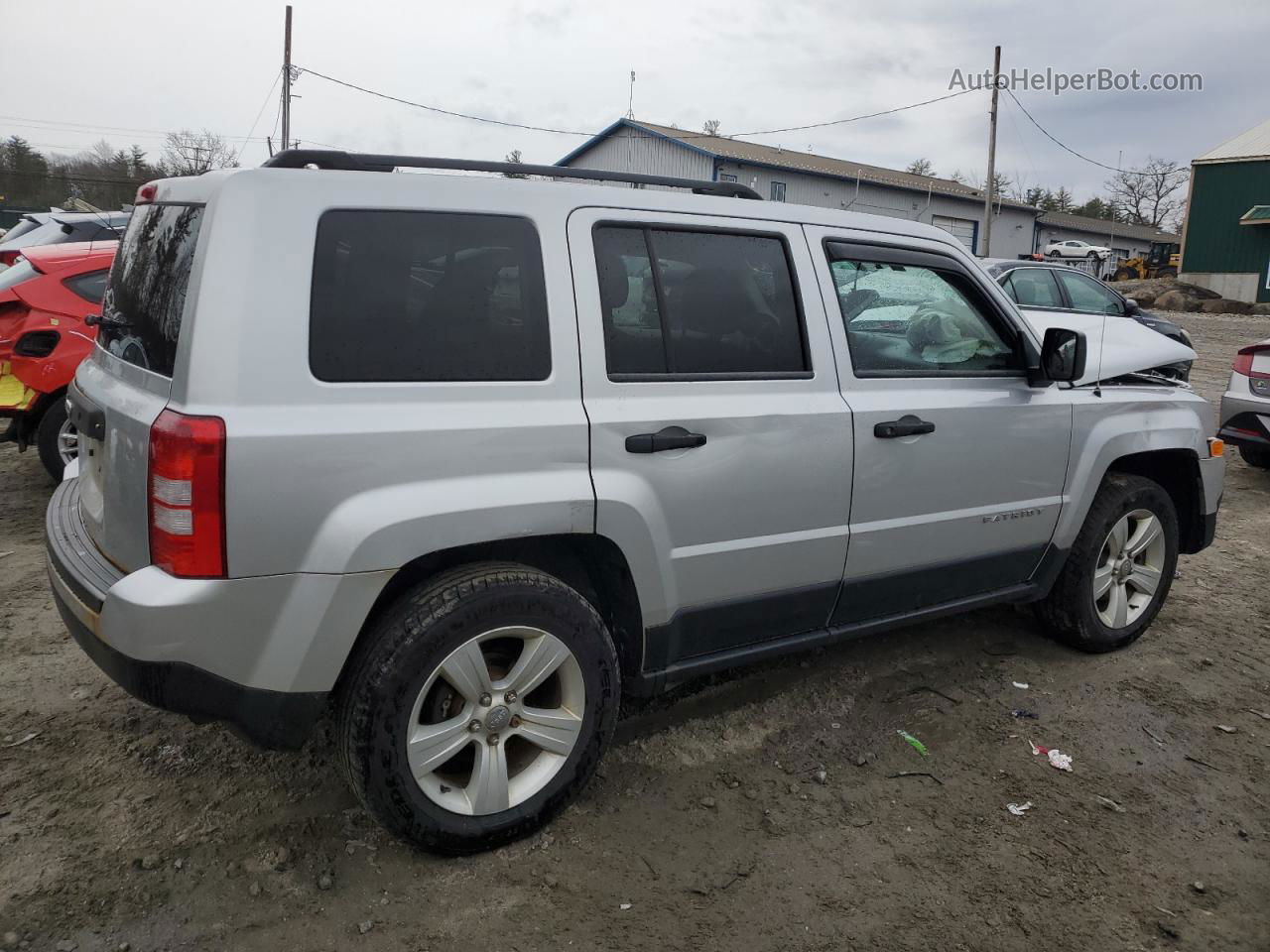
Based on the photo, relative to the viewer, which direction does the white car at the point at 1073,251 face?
to the viewer's right

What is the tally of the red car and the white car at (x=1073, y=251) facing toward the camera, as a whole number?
0

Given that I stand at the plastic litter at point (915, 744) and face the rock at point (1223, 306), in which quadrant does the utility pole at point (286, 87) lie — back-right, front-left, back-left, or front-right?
front-left

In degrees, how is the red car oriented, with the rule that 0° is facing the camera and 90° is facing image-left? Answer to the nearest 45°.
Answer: approximately 225°

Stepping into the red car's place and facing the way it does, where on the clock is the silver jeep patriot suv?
The silver jeep patriot suv is roughly at 4 o'clock from the red car.

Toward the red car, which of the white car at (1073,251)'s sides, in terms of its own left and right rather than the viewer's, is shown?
right

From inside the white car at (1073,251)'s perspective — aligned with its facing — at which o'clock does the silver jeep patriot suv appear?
The silver jeep patriot suv is roughly at 3 o'clock from the white car.

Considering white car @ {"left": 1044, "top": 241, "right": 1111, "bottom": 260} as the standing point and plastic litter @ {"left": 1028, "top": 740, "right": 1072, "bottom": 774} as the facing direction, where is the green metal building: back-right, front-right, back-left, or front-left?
front-left

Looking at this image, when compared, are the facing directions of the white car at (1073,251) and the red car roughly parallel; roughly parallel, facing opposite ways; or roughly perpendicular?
roughly perpendicular

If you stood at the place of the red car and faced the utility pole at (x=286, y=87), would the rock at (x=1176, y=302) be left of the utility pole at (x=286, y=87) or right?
right
